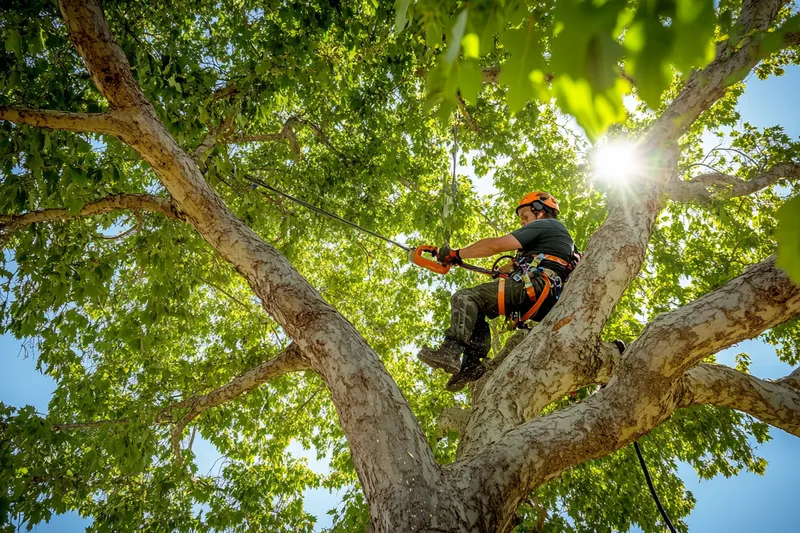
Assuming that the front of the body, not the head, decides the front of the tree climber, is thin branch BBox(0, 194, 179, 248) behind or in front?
in front

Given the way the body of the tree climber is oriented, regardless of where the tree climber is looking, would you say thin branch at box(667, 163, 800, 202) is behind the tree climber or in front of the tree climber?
behind

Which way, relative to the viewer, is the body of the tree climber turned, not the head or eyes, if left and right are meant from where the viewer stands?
facing to the left of the viewer
